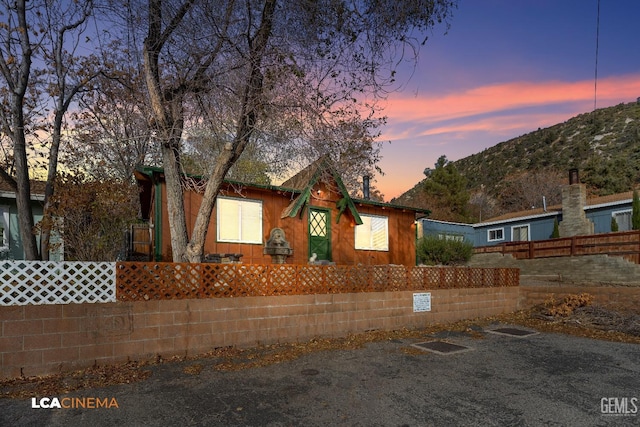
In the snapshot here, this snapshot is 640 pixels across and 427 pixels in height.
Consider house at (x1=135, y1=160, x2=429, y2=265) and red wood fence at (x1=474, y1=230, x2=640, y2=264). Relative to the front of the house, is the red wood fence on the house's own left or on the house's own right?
on the house's own left

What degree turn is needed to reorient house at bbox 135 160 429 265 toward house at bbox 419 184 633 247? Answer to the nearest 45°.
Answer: approximately 90° to its left

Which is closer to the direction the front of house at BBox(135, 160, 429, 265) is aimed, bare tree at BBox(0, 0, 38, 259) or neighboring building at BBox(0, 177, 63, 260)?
the bare tree

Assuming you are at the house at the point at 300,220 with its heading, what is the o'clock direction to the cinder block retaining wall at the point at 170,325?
The cinder block retaining wall is roughly at 2 o'clock from the house.

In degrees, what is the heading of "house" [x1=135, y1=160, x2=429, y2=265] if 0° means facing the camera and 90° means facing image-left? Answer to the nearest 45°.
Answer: approximately 315°

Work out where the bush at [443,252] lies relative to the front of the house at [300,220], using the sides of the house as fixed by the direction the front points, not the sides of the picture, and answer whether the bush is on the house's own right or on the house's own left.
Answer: on the house's own left

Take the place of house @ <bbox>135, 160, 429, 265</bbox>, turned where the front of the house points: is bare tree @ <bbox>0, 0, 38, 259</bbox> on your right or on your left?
on your right

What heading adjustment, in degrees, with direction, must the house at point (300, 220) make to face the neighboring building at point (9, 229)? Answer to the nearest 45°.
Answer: approximately 135° to its right
